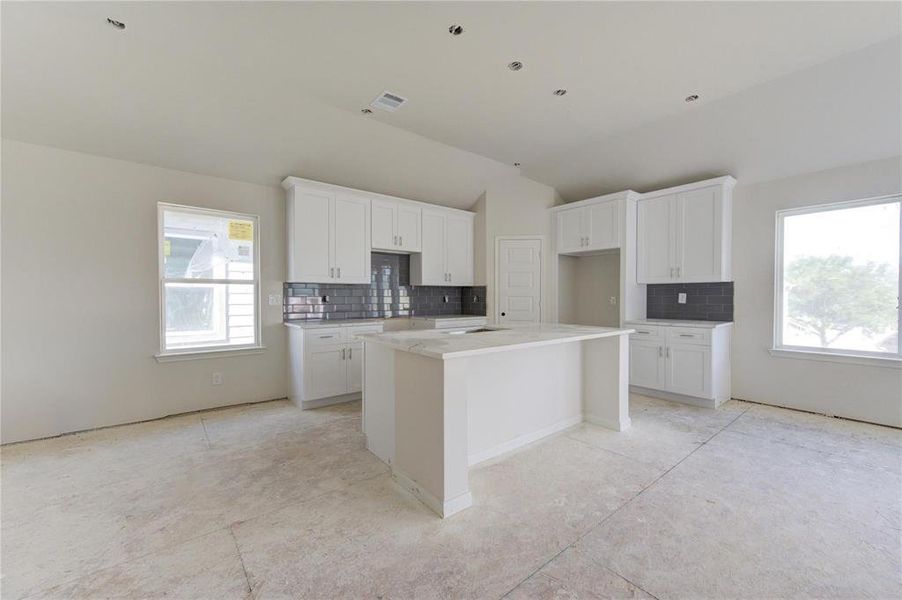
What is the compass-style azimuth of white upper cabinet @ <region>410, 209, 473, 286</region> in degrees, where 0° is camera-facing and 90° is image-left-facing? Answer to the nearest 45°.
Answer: approximately 315°

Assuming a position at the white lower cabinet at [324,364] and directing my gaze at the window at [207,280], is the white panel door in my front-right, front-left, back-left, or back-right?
back-right

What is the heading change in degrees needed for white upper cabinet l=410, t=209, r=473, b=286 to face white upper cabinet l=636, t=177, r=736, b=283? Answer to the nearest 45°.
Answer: approximately 45° to its left

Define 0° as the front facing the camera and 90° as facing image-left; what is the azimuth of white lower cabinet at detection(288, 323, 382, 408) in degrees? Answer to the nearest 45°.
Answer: approximately 315°

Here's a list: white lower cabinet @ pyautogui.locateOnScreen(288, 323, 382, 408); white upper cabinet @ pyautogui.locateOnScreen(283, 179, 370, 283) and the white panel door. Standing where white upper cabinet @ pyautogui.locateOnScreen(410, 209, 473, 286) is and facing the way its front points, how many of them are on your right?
2
